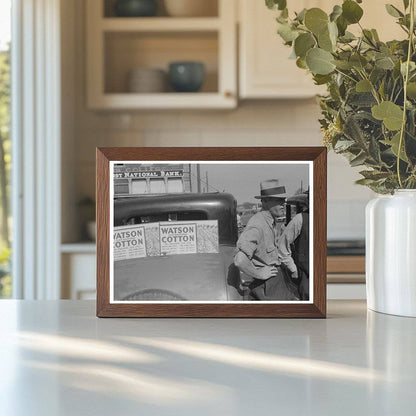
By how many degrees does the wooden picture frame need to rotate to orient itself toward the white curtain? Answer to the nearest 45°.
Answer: approximately 180°

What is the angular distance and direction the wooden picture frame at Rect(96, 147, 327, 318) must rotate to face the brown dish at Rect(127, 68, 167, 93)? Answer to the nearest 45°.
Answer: approximately 180°

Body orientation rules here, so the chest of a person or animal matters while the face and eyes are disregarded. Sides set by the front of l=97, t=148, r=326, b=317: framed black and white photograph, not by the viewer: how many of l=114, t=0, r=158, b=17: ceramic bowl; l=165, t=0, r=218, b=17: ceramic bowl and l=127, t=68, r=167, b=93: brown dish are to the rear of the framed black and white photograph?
3

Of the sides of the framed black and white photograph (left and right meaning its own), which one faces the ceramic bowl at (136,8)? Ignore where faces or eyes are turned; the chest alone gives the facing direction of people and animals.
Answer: back

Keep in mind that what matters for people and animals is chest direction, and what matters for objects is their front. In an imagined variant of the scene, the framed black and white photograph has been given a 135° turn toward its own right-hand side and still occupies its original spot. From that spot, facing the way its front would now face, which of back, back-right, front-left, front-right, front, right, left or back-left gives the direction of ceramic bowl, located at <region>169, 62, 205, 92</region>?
front-right

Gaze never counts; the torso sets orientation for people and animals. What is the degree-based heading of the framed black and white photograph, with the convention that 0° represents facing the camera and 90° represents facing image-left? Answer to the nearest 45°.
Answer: approximately 0°

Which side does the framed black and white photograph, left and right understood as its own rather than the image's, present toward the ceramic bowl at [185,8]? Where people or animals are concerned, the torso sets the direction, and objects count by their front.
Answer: back

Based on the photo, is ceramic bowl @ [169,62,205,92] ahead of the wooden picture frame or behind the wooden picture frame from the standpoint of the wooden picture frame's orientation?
behind
